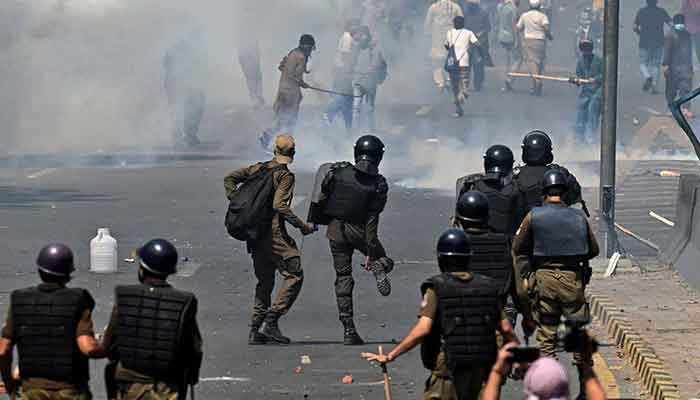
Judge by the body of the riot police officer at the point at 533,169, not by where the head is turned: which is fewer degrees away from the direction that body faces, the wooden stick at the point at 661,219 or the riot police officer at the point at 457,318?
the wooden stick

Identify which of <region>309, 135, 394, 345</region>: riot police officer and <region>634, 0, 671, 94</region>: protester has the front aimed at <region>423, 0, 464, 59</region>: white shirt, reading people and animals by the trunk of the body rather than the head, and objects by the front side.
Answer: the riot police officer

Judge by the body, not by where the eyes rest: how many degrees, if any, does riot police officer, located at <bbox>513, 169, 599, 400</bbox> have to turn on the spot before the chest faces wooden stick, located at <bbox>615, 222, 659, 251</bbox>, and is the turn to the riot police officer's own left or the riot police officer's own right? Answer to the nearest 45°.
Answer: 0° — they already face it

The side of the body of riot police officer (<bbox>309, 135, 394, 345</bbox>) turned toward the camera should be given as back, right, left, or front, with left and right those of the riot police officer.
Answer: back

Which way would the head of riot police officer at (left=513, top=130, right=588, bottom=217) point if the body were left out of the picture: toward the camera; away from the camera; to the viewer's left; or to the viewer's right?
away from the camera

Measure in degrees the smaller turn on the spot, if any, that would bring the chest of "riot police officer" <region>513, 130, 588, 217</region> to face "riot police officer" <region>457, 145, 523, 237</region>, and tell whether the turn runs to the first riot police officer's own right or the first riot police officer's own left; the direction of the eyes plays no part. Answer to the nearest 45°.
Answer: approximately 135° to the first riot police officer's own left

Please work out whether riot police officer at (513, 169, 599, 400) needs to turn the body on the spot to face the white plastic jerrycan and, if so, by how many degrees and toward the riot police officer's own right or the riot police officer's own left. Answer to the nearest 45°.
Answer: approximately 45° to the riot police officer's own left

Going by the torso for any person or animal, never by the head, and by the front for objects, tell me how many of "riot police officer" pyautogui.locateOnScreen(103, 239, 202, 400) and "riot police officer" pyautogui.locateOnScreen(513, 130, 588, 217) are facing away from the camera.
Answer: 2

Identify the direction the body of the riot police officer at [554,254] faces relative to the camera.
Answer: away from the camera

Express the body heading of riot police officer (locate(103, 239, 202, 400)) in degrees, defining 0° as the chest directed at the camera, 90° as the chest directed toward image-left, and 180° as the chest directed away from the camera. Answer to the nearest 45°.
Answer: approximately 180°

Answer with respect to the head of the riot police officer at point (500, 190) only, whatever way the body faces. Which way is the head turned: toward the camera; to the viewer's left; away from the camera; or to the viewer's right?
away from the camera
